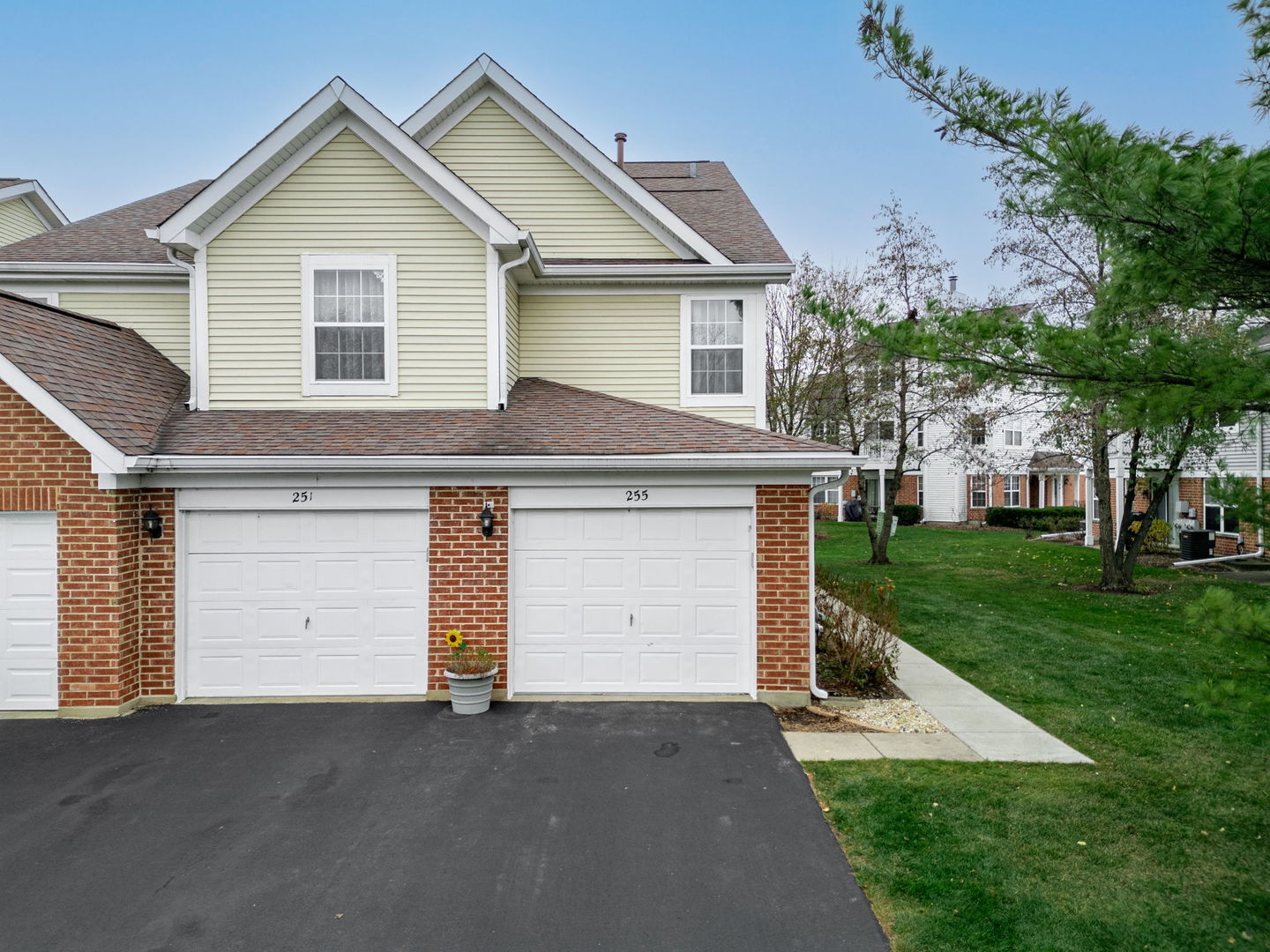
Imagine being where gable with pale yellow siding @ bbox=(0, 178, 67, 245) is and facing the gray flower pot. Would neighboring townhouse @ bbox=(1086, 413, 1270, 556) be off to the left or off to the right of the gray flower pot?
left

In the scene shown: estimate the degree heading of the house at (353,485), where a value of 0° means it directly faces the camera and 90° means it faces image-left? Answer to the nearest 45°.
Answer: approximately 0°

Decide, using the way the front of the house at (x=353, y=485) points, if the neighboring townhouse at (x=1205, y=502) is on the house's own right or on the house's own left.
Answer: on the house's own left

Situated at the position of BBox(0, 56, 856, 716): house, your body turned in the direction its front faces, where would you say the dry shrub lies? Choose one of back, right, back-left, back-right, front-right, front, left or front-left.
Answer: left
